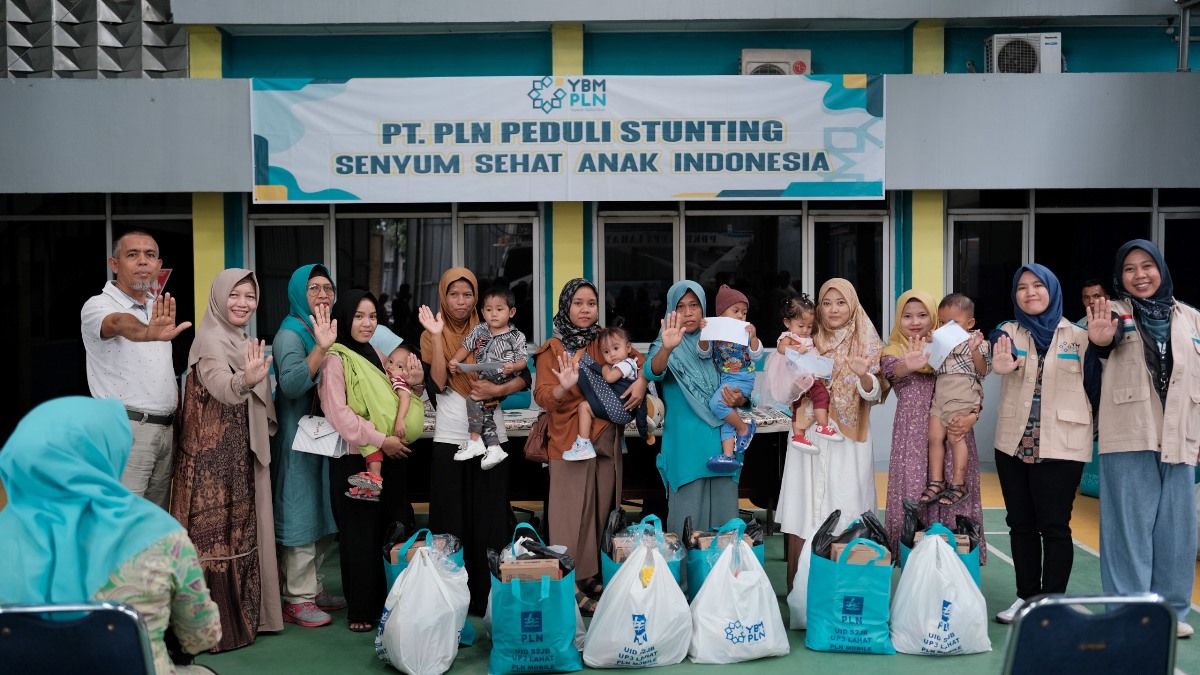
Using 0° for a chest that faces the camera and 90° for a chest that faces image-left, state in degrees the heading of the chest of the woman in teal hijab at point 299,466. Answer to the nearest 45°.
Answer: approximately 315°

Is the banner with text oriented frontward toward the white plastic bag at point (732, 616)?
yes

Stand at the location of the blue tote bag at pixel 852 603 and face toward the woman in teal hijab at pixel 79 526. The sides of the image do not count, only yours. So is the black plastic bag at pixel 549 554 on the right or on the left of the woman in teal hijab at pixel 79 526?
right

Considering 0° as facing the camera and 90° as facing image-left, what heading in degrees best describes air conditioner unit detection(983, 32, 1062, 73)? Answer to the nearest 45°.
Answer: approximately 0°

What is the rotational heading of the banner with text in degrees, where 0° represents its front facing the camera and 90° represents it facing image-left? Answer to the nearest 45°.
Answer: approximately 0°
